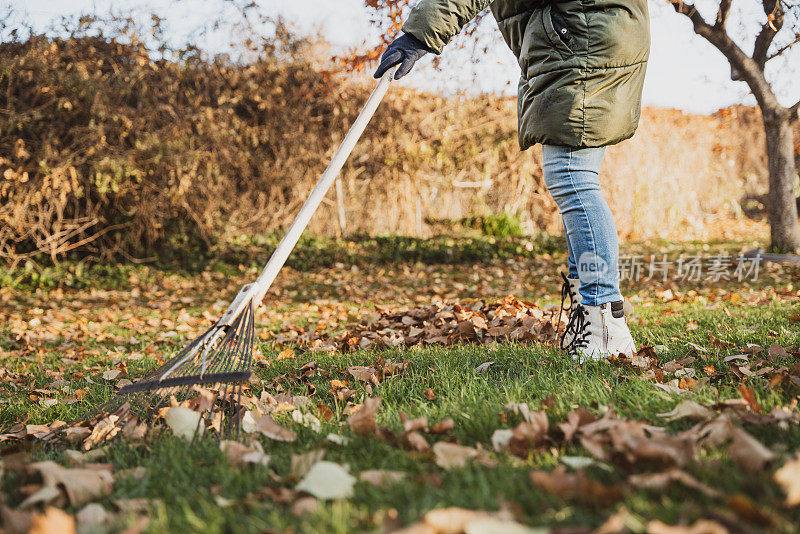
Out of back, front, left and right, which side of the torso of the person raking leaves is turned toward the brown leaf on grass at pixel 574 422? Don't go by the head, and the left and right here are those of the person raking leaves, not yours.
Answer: left

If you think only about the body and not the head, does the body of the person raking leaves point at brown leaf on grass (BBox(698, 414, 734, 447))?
no

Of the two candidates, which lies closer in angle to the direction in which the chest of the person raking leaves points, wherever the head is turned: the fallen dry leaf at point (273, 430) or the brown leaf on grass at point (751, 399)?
the fallen dry leaf

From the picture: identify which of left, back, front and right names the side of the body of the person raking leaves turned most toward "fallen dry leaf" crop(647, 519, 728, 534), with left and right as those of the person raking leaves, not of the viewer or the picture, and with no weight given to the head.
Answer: left

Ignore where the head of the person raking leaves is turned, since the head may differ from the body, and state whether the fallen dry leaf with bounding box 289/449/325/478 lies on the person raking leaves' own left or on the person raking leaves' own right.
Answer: on the person raking leaves' own left

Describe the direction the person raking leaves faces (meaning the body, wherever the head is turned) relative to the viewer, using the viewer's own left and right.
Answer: facing to the left of the viewer

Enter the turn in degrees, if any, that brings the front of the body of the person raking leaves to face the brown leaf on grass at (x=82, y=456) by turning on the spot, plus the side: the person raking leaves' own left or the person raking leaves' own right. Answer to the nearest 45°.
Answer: approximately 45° to the person raking leaves' own left

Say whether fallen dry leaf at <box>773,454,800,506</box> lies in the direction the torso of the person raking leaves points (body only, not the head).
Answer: no

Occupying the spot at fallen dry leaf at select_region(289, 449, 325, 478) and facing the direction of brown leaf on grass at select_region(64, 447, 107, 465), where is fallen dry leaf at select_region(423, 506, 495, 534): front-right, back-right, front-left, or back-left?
back-left

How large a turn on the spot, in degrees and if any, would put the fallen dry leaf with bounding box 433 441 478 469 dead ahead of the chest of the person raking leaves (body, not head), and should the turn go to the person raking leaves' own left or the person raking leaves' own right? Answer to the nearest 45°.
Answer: approximately 90° to the person raking leaves' own left

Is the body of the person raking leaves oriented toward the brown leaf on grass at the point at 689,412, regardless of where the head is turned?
no

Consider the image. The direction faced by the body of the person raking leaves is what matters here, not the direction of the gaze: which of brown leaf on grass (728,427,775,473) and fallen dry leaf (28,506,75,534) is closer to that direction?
the fallen dry leaf

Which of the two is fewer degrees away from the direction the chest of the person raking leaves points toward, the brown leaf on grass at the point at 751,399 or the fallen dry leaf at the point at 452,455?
the fallen dry leaf
